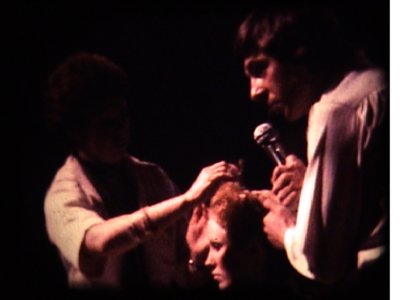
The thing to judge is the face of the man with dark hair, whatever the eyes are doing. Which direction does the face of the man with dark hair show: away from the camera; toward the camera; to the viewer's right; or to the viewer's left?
to the viewer's left

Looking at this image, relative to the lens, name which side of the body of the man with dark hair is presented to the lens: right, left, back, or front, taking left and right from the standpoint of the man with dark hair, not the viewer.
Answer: left
